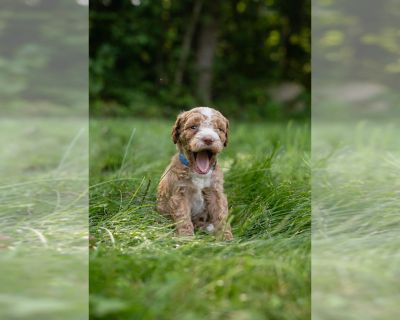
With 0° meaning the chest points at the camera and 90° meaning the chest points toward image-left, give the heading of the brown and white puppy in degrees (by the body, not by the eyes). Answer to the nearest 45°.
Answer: approximately 315°
